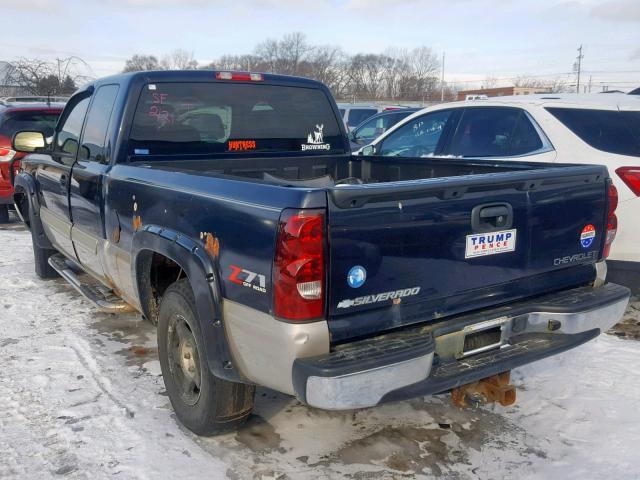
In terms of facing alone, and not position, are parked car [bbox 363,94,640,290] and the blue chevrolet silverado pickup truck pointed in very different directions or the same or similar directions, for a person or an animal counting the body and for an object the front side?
same or similar directions

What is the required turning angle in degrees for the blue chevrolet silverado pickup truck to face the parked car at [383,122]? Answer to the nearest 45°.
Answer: approximately 45° to its right

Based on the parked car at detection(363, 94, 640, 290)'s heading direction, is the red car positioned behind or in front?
in front

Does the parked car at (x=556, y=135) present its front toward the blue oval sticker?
no

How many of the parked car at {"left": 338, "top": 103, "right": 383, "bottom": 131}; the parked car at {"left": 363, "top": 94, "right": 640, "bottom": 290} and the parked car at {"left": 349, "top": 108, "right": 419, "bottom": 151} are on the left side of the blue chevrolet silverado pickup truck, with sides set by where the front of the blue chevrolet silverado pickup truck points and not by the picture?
0

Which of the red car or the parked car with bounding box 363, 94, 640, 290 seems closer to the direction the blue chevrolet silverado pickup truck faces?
the red car

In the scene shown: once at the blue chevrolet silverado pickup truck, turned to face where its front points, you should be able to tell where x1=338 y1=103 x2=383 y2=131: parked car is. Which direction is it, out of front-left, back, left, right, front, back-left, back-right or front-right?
front-right

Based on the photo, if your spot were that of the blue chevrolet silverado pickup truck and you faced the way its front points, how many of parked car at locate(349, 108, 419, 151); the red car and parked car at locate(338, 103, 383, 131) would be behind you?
0

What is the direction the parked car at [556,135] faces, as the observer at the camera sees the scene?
facing away from the viewer and to the left of the viewer

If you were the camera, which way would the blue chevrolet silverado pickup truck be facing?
facing away from the viewer and to the left of the viewer

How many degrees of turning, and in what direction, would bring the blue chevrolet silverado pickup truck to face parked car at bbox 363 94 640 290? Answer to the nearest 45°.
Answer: approximately 90° to its right

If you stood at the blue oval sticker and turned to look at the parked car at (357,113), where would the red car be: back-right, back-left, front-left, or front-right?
front-left

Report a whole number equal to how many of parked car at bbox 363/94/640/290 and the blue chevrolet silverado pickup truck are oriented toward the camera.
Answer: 0

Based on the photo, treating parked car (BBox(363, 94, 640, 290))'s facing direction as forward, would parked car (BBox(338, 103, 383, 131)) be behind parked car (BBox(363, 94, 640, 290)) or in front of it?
in front

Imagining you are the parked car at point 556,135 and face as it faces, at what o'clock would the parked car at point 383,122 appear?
the parked car at point 383,122 is roughly at 1 o'clock from the parked car at point 556,135.
